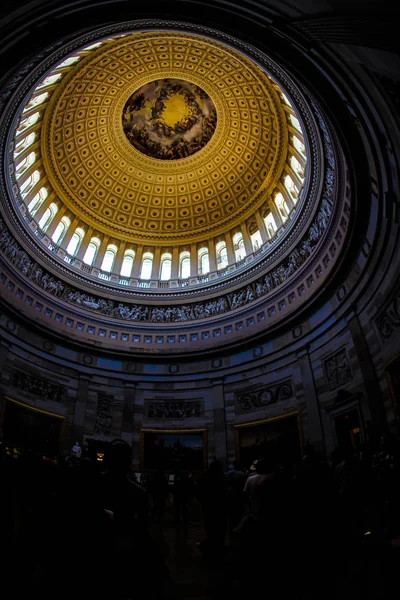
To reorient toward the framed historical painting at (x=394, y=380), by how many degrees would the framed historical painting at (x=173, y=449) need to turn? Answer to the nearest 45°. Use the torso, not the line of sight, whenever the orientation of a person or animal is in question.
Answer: approximately 45° to its left

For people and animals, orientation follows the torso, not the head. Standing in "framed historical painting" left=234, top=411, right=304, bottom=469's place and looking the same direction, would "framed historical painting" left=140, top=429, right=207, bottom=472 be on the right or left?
on its right

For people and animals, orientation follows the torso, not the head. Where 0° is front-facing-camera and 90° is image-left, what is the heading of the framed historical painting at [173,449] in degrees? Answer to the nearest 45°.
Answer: approximately 0°

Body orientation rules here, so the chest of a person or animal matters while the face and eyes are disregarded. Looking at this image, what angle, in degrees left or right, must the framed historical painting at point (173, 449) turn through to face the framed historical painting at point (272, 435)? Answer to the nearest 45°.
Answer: approximately 45° to its left

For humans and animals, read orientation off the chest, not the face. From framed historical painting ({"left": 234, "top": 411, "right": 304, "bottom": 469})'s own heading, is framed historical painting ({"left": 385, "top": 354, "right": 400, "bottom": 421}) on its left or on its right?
on its left

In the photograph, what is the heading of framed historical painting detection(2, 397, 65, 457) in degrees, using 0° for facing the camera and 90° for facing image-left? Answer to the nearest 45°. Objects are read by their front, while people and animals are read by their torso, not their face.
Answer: approximately 315°
